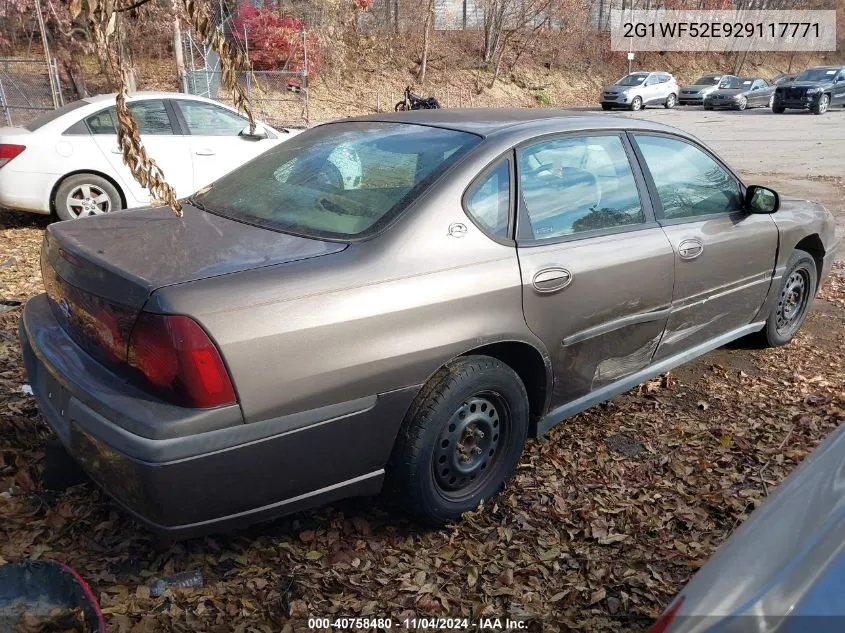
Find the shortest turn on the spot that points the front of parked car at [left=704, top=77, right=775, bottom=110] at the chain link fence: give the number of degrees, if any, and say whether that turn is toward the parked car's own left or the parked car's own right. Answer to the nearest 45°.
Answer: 0° — it already faces it

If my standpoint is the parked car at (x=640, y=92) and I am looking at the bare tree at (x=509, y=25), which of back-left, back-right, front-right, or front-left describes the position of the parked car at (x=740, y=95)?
back-right

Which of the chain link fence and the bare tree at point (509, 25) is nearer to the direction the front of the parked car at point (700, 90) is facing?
the chain link fence

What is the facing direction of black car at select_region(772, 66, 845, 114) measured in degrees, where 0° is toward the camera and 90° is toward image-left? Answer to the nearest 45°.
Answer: approximately 45°

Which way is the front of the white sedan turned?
to the viewer's right

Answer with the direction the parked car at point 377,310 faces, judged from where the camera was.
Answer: facing away from the viewer and to the right of the viewer

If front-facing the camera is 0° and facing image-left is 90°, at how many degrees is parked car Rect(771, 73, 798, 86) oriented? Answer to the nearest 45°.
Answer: approximately 45°

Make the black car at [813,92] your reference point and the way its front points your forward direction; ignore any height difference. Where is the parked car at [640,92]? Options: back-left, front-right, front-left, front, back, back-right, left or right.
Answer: front-right

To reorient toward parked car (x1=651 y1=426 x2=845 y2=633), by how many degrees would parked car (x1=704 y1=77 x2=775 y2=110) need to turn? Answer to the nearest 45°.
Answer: approximately 45° to its left

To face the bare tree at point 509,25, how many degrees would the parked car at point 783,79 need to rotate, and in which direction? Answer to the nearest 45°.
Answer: approximately 45° to its right

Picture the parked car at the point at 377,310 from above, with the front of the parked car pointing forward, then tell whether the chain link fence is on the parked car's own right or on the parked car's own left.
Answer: on the parked car's own left
